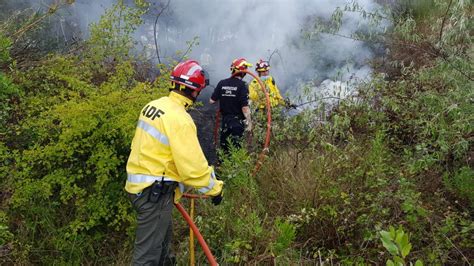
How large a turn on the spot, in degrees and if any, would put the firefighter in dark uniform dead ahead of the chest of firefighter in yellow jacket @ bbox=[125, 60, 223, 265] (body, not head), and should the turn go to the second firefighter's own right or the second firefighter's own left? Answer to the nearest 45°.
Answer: approximately 45° to the second firefighter's own left

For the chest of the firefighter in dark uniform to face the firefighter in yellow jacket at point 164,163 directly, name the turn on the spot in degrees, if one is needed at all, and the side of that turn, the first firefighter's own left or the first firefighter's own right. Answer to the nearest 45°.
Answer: approximately 135° to the first firefighter's own right

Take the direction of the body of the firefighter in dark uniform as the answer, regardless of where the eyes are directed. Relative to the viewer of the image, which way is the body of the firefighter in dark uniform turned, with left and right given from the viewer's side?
facing away from the viewer and to the right of the viewer

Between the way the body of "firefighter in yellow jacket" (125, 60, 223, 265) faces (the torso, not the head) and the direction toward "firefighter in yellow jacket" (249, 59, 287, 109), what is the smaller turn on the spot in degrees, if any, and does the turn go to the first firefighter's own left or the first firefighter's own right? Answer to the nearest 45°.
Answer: approximately 45° to the first firefighter's own left

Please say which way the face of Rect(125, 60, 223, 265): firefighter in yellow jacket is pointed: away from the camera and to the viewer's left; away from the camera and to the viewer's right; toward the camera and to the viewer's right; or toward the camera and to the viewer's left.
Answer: away from the camera and to the viewer's right

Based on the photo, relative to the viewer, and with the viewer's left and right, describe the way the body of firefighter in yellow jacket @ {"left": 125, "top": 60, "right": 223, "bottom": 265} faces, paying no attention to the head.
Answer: facing away from the viewer and to the right of the viewer
